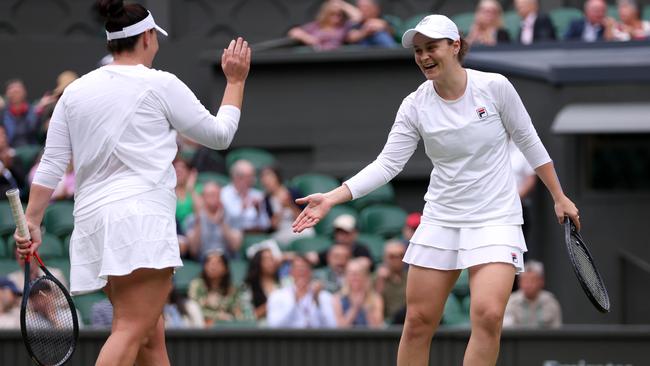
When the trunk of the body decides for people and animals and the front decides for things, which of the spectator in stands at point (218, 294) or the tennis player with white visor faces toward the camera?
the spectator in stands

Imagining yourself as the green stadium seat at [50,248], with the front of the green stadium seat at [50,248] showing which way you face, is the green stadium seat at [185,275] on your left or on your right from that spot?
on your left

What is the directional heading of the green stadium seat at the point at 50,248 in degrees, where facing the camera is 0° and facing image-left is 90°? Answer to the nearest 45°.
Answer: approximately 0°

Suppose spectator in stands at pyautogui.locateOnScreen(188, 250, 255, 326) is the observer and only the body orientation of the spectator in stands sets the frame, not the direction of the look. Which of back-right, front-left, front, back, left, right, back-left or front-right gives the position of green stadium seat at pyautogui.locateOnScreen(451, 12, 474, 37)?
back-left

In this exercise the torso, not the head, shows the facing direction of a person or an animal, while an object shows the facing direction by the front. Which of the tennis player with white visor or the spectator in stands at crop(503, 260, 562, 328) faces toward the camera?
the spectator in stands

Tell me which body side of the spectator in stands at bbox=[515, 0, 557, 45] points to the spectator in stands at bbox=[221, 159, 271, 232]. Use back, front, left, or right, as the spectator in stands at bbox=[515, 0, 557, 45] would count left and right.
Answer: front

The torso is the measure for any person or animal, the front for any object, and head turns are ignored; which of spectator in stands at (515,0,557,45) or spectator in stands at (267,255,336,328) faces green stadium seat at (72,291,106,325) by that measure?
spectator in stands at (515,0,557,45)

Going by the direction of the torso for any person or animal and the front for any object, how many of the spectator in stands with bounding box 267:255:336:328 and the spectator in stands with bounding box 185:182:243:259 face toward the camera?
2

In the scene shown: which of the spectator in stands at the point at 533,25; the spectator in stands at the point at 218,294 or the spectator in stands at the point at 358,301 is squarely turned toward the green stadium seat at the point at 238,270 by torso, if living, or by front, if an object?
the spectator in stands at the point at 533,25

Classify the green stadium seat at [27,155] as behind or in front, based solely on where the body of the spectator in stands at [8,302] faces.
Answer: behind

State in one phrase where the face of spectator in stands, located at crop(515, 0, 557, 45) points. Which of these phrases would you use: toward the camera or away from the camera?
toward the camera

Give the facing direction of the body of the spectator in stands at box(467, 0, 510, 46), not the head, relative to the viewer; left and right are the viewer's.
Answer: facing the viewer

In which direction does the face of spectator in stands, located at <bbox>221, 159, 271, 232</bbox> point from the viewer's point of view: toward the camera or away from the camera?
toward the camera

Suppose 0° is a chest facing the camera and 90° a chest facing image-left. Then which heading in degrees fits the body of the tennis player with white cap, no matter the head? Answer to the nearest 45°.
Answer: approximately 45°

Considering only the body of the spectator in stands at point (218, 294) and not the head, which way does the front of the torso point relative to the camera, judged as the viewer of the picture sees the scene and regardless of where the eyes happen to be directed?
toward the camera

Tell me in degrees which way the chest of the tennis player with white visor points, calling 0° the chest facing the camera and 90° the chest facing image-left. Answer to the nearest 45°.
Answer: approximately 225°

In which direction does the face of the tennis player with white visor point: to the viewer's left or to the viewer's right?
to the viewer's right

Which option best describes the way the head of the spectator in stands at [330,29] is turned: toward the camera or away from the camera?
toward the camera
